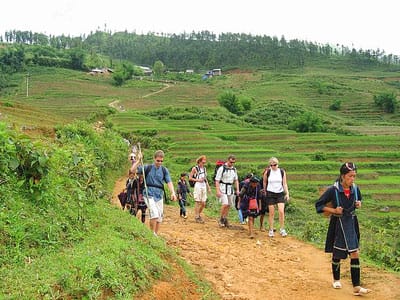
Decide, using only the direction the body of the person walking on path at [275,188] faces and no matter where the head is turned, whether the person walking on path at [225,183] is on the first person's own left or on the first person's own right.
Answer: on the first person's own right

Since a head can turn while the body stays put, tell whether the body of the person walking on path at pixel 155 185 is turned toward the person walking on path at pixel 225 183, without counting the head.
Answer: no

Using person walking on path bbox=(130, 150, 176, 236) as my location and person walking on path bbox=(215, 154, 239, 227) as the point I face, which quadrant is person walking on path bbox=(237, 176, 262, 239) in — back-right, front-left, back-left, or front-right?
front-right

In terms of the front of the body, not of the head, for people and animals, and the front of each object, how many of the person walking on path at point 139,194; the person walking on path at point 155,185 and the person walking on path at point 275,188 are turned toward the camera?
3

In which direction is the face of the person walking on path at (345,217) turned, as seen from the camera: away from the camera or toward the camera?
toward the camera

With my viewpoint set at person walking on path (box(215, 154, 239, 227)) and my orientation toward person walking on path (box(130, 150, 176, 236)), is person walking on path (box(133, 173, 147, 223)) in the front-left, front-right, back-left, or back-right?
front-right

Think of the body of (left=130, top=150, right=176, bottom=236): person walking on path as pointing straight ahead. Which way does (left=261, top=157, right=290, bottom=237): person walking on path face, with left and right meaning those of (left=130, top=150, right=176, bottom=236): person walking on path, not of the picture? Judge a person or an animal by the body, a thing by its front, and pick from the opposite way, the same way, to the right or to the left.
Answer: the same way

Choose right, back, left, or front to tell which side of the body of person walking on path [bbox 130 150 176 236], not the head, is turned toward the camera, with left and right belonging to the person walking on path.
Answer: front

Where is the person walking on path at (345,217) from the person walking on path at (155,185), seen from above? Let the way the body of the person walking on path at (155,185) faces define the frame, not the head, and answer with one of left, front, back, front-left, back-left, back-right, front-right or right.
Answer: front-left

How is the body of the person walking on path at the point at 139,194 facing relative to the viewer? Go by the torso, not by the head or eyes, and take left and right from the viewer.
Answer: facing the viewer

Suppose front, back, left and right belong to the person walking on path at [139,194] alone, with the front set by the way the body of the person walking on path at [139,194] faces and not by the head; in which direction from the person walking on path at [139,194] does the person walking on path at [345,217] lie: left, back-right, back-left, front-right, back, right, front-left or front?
front-left

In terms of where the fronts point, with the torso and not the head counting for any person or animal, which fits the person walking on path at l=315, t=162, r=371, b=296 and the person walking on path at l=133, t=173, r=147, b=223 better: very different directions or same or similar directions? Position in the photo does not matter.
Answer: same or similar directions

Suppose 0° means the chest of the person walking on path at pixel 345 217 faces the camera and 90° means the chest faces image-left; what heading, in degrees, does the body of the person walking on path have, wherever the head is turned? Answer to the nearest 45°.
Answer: approximately 315°

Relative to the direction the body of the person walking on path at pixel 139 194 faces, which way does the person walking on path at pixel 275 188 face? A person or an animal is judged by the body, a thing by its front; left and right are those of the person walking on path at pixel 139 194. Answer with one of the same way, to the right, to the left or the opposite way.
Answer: the same way

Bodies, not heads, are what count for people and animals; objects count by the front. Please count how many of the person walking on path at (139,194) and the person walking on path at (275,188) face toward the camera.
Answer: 2
